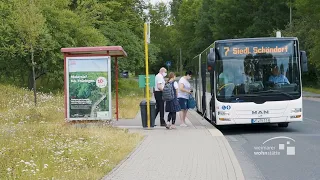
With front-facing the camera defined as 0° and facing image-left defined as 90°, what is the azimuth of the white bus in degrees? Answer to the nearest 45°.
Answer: approximately 0°

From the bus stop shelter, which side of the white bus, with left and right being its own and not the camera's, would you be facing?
right
